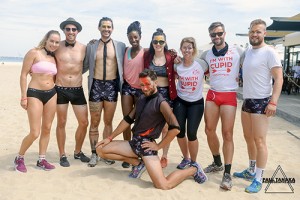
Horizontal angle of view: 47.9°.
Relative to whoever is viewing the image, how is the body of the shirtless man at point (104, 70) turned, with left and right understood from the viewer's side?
facing the viewer

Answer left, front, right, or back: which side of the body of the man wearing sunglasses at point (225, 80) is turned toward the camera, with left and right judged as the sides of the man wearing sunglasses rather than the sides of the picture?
front

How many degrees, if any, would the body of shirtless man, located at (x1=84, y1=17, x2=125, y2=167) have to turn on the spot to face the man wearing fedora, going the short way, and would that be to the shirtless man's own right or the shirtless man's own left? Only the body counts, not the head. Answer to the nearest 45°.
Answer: approximately 90° to the shirtless man's own right

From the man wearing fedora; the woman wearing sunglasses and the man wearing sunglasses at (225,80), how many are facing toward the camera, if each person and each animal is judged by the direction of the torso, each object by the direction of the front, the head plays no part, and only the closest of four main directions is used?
3

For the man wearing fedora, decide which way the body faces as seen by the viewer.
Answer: toward the camera

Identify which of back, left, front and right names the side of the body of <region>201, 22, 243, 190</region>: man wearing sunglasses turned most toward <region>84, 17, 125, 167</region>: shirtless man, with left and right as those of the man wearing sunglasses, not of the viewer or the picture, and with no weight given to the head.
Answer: right

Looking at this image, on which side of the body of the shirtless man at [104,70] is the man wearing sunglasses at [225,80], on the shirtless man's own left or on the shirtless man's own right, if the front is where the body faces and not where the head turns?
on the shirtless man's own left

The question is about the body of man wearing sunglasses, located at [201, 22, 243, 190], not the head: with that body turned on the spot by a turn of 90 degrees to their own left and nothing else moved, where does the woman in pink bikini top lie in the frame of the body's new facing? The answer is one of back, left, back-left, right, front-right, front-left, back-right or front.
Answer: back

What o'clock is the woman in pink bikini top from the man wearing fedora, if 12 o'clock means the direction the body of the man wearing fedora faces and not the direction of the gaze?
The woman in pink bikini top is roughly at 2 o'clock from the man wearing fedora.

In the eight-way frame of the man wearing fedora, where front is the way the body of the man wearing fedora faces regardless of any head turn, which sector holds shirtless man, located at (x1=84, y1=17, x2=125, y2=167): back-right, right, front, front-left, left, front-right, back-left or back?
left
